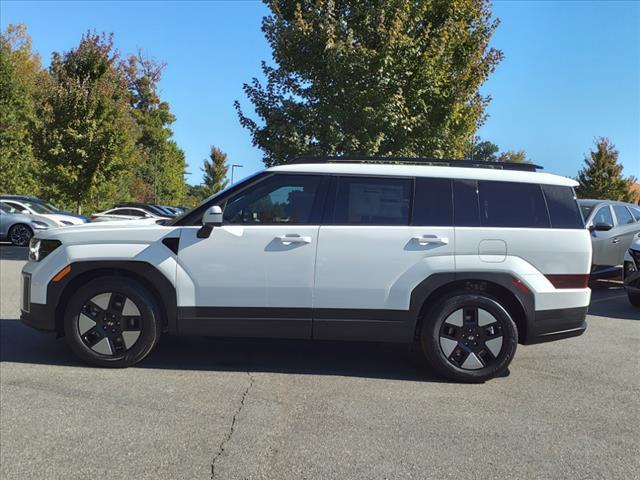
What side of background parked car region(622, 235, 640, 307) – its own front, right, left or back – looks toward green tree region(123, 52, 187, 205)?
right

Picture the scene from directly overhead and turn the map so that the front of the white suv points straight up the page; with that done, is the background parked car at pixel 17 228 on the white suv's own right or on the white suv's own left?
on the white suv's own right

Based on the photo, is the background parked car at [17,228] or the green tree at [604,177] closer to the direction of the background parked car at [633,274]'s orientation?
the background parked car

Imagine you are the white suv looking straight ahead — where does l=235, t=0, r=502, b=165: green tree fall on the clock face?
The green tree is roughly at 3 o'clock from the white suv.

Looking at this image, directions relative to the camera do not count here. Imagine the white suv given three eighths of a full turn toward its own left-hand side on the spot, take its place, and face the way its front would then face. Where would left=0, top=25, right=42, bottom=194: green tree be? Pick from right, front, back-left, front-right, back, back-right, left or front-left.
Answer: back

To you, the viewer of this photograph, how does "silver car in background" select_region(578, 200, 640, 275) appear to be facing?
facing the viewer and to the left of the viewer

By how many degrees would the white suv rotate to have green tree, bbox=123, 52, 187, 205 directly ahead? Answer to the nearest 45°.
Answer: approximately 90° to its right

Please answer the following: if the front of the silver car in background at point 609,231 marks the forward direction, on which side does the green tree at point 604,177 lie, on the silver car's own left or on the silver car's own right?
on the silver car's own right

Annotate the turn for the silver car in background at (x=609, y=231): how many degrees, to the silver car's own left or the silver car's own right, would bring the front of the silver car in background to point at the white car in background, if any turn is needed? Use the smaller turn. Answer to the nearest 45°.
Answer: approximately 45° to the silver car's own right

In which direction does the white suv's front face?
to the viewer's left

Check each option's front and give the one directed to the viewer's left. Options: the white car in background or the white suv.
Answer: the white suv

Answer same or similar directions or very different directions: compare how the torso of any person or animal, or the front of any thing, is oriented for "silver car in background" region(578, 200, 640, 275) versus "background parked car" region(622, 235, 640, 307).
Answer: same or similar directions
